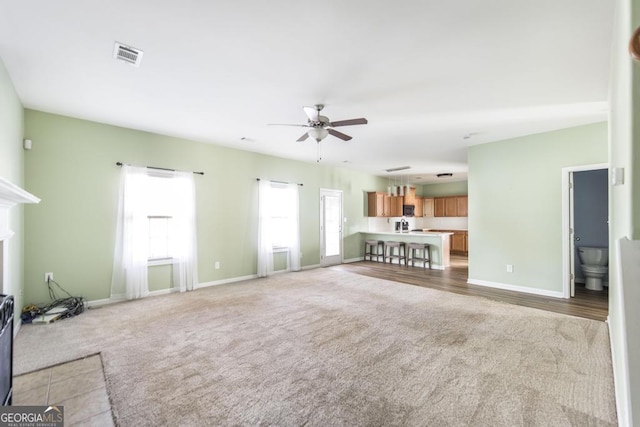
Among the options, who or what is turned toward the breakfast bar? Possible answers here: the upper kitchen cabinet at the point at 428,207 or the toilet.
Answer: the upper kitchen cabinet

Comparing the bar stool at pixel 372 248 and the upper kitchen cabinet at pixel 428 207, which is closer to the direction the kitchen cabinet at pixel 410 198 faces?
the bar stool

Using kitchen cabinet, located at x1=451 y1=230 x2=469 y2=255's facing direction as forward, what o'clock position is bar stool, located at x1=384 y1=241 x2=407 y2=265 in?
The bar stool is roughly at 1 o'clock from the kitchen cabinet.

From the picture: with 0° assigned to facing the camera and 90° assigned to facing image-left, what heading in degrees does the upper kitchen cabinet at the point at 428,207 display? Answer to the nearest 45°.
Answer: approximately 0°

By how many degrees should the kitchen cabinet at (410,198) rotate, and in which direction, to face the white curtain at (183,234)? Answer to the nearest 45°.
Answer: approximately 45° to its right

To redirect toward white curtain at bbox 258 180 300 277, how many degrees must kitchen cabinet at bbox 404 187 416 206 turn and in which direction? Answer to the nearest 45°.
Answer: approximately 45° to its right

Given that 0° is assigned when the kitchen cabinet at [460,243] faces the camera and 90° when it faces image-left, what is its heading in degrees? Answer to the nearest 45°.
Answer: approximately 0°

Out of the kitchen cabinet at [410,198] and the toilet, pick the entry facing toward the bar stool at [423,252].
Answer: the kitchen cabinet

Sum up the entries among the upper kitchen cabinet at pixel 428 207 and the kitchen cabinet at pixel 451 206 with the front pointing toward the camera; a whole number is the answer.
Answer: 2

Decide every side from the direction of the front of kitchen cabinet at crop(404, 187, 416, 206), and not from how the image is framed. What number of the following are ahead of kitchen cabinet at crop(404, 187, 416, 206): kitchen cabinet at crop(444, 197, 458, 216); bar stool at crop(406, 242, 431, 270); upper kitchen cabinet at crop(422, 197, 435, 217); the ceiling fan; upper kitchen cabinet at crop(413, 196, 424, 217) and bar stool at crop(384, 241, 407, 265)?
3
